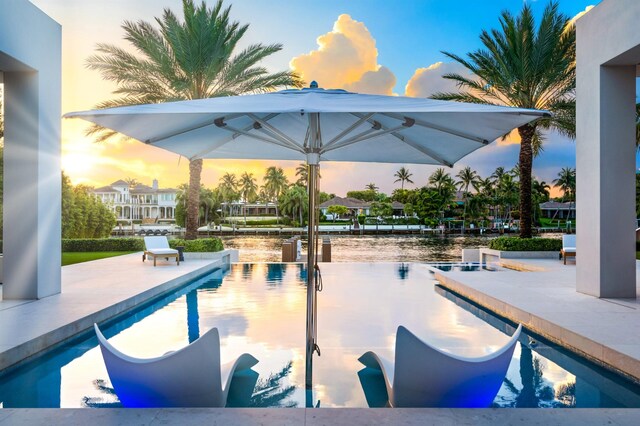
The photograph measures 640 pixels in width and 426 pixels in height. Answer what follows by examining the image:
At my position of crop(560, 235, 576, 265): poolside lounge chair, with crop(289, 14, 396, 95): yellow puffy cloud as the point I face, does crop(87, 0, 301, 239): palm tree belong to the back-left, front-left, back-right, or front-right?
front-left

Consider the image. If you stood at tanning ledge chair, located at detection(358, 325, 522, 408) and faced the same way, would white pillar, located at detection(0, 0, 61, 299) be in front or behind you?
in front

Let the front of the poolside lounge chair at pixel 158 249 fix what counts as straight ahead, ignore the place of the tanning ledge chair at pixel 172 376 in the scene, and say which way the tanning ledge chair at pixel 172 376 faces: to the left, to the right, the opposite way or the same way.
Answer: to the left

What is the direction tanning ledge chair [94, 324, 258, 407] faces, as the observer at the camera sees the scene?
facing away from the viewer and to the right of the viewer

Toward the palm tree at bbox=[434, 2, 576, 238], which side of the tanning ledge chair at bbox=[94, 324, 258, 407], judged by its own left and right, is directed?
front

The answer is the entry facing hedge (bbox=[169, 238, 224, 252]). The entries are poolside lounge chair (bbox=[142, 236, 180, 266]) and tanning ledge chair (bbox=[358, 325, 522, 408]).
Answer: the tanning ledge chair

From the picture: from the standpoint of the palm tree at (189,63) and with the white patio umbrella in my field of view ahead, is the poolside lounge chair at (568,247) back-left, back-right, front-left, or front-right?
front-left

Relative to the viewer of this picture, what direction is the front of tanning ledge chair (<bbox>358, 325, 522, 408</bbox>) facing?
facing away from the viewer and to the left of the viewer

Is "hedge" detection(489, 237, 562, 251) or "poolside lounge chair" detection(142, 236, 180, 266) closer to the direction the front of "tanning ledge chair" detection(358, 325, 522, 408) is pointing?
the poolside lounge chair

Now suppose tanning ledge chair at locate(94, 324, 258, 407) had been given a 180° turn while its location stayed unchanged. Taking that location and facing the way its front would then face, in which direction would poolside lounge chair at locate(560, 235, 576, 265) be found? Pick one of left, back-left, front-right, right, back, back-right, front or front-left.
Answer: back

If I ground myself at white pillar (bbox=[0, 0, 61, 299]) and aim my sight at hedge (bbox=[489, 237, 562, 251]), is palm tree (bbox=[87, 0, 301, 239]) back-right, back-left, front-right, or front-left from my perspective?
front-left

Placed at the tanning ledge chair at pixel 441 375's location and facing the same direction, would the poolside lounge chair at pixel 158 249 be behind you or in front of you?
in front

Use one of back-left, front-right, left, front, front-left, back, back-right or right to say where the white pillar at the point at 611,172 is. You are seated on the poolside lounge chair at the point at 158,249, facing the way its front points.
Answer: front

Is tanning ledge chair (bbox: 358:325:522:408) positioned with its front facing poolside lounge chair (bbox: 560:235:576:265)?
no

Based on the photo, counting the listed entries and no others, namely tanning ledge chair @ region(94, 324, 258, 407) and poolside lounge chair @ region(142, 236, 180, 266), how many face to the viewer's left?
0

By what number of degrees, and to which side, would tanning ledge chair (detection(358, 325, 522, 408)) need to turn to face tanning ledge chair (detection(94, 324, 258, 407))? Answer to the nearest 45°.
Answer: approximately 45° to its left

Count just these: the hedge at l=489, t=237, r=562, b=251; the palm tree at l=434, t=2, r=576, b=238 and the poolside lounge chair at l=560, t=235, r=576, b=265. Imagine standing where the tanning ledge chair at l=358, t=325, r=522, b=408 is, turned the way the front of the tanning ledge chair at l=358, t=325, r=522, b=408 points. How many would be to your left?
0

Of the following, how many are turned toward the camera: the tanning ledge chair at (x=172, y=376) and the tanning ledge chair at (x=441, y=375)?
0
